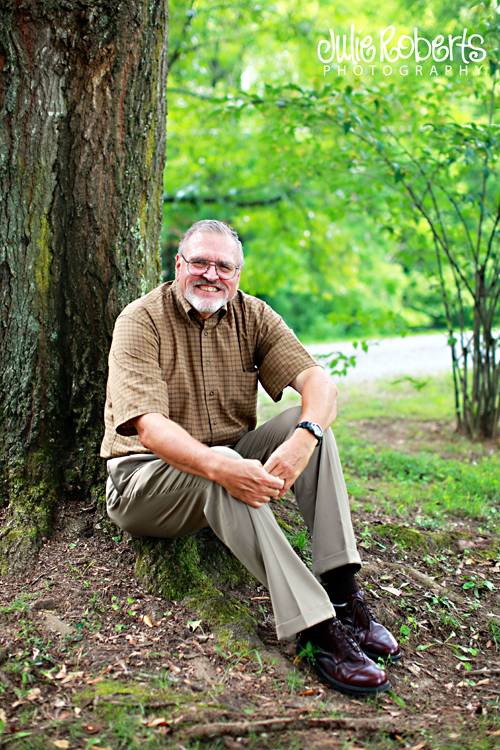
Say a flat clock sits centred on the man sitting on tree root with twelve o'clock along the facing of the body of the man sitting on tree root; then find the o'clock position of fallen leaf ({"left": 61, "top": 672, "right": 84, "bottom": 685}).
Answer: The fallen leaf is roughly at 3 o'clock from the man sitting on tree root.

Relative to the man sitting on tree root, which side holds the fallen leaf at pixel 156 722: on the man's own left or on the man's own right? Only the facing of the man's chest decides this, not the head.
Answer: on the man's own right

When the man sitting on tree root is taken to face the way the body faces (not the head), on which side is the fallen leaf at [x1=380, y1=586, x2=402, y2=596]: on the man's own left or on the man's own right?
on the man's own left

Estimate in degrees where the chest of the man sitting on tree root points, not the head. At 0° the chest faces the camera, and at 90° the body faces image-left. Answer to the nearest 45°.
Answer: approximately 315°

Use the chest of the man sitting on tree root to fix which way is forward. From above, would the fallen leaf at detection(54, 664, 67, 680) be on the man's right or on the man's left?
on the man's right
